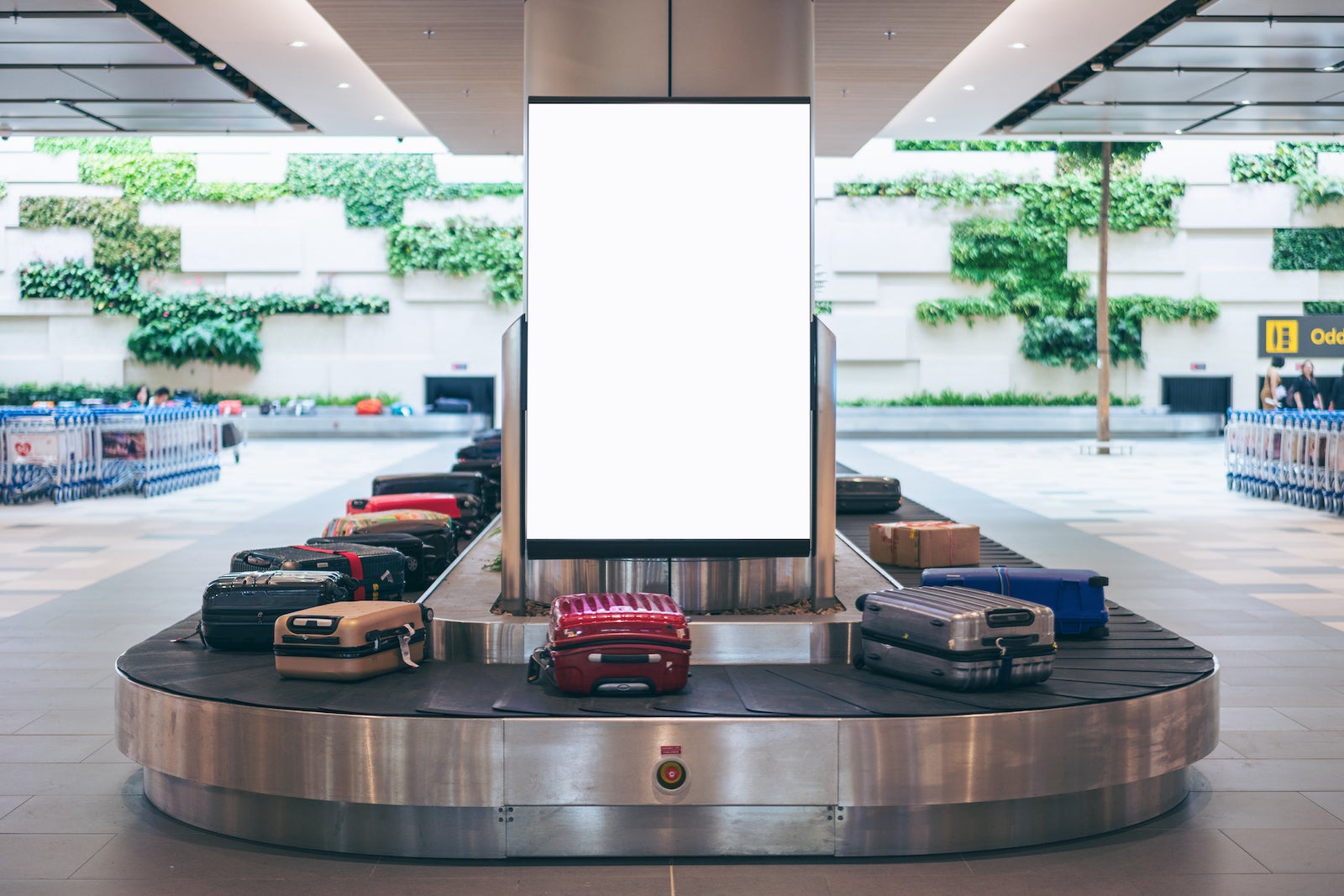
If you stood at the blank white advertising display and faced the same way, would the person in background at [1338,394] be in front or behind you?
behind

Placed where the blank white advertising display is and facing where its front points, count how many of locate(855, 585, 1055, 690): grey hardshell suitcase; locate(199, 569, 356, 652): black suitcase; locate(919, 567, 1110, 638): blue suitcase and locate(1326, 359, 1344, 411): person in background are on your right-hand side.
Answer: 1

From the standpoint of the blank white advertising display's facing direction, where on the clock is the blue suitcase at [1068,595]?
The blue suitcase is roughly at 9 o'clock from the blank white advertising display.

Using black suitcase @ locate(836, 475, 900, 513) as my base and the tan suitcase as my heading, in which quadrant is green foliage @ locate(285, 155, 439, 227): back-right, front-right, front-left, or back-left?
back-right

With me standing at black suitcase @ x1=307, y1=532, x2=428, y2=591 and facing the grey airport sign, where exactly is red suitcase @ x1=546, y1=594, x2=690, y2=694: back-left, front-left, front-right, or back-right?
back-right

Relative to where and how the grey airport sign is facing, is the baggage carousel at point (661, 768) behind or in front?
in front

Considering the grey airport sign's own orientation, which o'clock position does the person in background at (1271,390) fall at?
The person in background is roughly at 12 o'clock from the grey airport sign.

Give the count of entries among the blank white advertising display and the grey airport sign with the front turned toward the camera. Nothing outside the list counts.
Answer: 2

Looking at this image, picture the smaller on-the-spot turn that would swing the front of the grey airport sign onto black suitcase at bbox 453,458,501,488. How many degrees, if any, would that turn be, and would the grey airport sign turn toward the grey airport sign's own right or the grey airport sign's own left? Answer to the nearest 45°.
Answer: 0° — it already faces it

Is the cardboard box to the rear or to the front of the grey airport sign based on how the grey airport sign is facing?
to the front

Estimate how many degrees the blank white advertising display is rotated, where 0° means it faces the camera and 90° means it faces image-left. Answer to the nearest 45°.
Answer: approximately 0°

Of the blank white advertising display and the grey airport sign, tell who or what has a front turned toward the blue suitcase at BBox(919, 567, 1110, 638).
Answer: the grey airport sign
